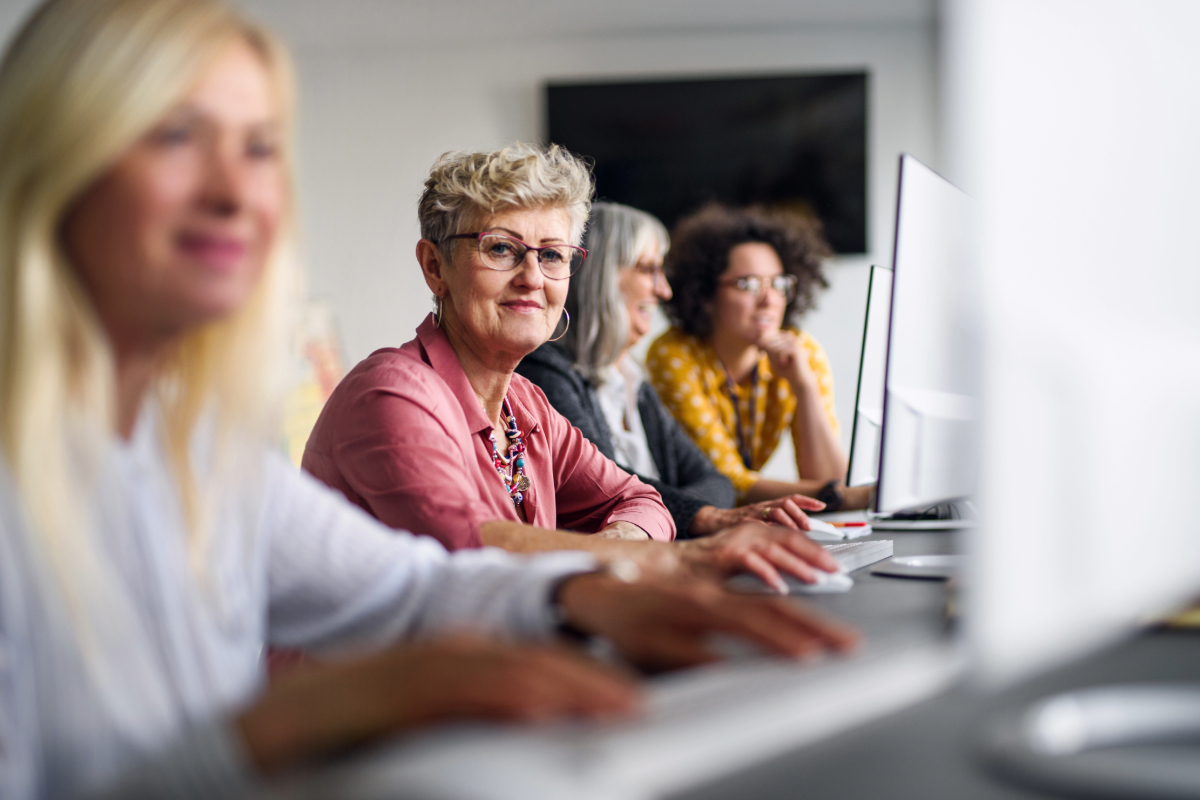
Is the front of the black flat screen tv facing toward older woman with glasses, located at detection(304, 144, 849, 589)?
yes

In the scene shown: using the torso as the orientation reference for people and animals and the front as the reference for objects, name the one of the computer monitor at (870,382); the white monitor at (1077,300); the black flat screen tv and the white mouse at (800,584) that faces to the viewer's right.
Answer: the white mouse

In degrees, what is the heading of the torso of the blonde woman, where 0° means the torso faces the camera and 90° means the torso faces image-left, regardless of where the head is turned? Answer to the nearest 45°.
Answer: approximately 315°

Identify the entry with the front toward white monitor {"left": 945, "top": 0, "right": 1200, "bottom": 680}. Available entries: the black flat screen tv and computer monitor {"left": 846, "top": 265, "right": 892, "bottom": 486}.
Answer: the black flat screen tv

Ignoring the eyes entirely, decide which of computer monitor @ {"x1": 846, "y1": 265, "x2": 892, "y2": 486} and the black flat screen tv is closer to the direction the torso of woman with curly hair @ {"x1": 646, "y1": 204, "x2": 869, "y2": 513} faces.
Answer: the computer monitor

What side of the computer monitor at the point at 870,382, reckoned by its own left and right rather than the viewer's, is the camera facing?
left

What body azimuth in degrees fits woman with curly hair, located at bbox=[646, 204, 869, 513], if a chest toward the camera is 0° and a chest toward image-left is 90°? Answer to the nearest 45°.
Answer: approximately 315°

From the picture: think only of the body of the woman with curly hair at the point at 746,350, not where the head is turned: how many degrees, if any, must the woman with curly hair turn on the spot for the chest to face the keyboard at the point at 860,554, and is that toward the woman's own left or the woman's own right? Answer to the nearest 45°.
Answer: approximately 45° to the woman's own right

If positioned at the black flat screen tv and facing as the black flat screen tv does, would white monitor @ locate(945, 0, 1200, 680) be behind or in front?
in front

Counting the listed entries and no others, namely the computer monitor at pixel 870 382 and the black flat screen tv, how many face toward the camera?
1

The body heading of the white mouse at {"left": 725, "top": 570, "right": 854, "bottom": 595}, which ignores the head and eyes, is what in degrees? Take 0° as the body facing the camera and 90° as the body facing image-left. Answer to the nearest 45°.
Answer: approximately 270°

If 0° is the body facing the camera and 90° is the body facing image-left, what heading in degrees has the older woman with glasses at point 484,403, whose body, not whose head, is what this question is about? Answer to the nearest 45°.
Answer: approximately 315°
